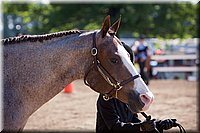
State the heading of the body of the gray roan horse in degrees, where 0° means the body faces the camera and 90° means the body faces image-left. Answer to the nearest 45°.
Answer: approximately 270°
